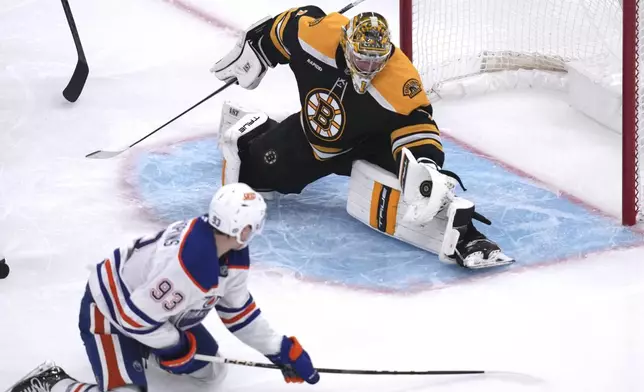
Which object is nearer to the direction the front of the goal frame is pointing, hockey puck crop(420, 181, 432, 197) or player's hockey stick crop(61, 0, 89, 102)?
the hockey puck

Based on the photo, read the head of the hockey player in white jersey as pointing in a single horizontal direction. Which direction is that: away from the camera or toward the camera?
away from the camera

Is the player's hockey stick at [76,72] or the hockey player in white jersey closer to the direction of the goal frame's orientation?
the hockey player in white jersey

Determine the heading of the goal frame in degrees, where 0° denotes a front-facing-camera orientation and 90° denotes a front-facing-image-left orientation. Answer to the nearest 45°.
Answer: approximately 45°

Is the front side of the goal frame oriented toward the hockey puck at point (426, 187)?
yes

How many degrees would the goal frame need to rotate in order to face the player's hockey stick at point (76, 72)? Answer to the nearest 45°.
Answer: approximately 45° to its right

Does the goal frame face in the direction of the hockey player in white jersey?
yes

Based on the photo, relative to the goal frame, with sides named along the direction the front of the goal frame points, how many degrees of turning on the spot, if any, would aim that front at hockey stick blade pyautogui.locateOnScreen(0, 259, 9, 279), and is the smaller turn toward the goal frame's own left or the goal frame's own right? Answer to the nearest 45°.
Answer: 0° — it already faces it
